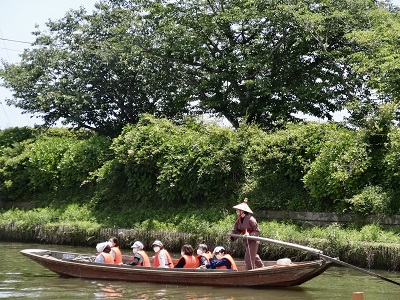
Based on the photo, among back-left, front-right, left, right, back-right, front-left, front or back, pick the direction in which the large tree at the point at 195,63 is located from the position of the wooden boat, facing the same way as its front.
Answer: right

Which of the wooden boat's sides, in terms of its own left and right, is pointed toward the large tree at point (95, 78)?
right

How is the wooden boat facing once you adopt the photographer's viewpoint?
facing to the left of the viewer

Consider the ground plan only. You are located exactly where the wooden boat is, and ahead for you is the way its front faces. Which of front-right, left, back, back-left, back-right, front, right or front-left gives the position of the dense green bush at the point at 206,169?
right
